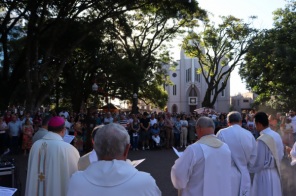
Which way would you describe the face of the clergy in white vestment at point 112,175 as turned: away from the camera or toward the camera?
away from the camera

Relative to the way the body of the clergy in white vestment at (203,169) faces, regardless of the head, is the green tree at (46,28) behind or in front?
in front

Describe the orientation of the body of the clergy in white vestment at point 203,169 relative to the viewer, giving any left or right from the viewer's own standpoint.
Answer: facing away from the viewer and to the left of the viewer

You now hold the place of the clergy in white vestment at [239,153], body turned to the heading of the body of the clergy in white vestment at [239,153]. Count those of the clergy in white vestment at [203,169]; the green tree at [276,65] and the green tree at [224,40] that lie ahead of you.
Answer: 2

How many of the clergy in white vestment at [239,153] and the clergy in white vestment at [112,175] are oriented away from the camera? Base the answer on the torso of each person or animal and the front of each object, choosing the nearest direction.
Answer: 2

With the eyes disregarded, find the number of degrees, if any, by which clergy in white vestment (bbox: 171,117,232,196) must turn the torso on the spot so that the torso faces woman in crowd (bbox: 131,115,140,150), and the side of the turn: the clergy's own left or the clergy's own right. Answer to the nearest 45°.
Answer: approximately 45° to the clergy's own right

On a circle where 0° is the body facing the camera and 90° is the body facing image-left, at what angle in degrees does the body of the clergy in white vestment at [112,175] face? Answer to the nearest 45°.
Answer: approximately 180°

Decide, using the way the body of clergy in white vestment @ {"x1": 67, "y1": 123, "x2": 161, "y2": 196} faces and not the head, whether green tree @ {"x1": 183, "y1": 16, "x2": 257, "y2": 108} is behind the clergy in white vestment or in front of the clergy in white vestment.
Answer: in front

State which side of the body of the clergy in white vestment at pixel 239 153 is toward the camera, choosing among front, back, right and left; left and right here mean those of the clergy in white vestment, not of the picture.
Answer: back

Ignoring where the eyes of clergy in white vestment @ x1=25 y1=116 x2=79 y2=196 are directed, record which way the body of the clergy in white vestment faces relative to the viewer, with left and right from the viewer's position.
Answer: facing away from the viewer and to the right of the viewer

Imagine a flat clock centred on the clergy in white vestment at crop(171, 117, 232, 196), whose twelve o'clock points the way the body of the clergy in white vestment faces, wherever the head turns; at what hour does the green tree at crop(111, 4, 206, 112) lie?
The green tree is roughly at 1 o'clock from the clergy in white vestment.
